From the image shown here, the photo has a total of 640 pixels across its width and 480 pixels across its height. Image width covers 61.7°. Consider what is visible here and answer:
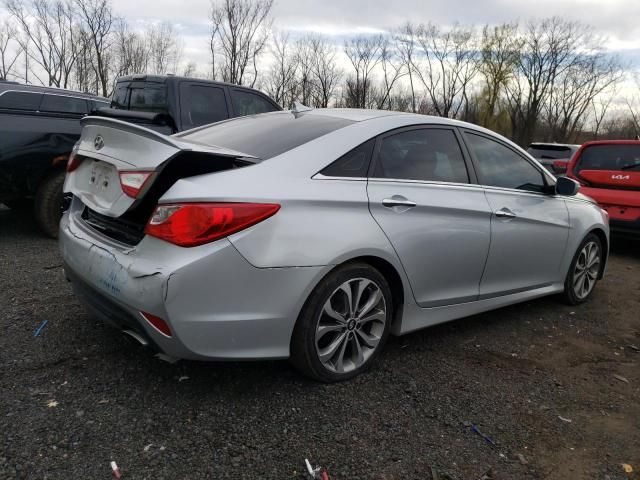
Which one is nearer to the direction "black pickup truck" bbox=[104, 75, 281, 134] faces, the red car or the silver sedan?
the red car

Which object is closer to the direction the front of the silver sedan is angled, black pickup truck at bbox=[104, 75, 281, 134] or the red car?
the red car

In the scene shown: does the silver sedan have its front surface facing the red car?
yes

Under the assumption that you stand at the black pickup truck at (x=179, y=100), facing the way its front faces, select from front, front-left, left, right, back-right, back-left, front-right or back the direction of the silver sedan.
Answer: back-right

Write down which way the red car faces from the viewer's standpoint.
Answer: facing away from the viewer

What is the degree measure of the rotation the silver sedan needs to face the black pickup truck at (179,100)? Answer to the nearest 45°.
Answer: approximately 90° to its left

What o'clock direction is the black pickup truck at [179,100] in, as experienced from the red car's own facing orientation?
The black pickup truck is roughly at 8 o'clock from the red car.

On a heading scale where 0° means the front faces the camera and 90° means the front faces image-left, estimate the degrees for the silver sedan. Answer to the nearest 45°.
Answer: approximately 225°

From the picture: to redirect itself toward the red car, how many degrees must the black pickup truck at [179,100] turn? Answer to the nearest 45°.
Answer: approximately 45° to its right

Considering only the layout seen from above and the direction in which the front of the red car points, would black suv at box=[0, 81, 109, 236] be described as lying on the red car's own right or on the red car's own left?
on the red car's own left
